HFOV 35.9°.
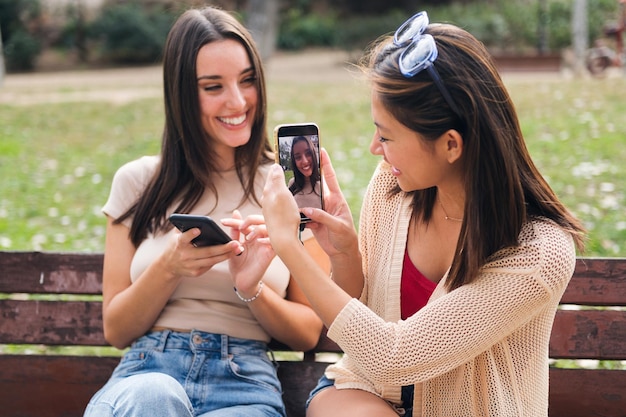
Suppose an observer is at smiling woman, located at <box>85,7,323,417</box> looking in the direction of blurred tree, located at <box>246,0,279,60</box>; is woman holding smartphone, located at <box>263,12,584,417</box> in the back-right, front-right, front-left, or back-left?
back-right

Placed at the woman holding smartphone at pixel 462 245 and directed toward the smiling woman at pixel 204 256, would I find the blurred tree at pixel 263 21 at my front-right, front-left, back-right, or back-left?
front-right

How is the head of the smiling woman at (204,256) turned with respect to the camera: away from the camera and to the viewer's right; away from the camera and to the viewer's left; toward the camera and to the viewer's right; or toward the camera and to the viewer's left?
toward the camera and to the viewer's right

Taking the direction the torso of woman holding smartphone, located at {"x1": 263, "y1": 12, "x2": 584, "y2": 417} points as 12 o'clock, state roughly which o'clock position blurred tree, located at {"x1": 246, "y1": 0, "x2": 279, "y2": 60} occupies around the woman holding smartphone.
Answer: The blurred tree is roughly at 4 o'clock from the woman holding smartphone.

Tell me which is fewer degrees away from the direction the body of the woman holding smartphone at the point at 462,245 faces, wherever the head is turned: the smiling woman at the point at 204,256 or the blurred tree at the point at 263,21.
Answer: the smiling woman

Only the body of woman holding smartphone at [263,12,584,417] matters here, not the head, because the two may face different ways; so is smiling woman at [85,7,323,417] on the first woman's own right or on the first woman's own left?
on the first woman's own right

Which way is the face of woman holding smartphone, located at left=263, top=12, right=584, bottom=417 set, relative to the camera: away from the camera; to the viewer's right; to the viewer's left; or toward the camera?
to the viewer's left

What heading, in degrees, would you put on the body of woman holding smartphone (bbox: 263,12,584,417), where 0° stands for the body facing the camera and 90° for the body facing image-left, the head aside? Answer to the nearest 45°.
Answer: approximately 45°
